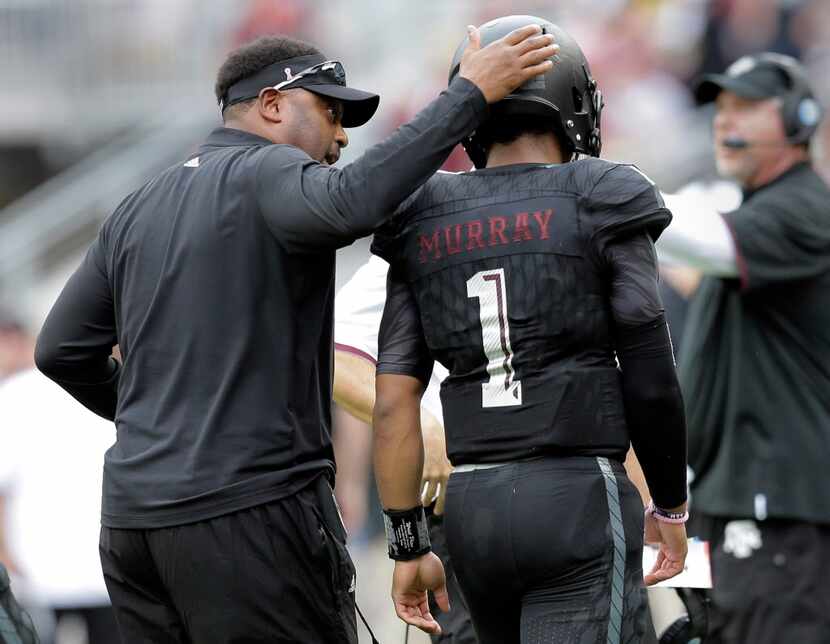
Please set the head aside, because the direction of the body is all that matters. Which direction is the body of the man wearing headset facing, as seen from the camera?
to the viewer's left

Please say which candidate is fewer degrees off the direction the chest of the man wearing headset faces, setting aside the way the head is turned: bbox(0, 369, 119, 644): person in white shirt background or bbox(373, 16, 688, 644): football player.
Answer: the football player

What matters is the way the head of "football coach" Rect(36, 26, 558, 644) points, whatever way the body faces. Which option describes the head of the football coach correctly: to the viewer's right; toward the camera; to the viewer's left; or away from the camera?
to the viewer's right

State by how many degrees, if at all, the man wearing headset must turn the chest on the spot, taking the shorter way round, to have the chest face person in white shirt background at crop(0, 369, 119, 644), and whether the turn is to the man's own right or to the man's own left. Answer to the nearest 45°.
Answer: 0° — they already face them

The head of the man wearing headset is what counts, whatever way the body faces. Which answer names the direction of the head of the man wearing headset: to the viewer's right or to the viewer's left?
to the viewer's left
